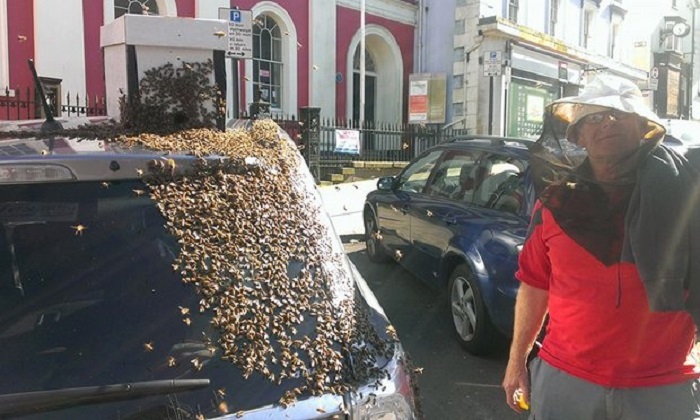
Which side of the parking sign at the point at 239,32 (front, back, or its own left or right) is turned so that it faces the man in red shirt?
front

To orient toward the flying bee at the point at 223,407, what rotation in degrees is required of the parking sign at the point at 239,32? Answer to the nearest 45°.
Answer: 0° — it already faces it

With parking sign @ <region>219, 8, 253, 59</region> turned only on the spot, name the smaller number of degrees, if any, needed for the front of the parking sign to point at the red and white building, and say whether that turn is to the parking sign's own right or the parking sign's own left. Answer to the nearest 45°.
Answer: approximately 180°

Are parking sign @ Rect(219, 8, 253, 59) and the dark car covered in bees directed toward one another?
yes

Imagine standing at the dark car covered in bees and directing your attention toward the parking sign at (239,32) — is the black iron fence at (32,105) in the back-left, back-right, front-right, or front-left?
front-left

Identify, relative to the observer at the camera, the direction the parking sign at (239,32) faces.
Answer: facing the viewer

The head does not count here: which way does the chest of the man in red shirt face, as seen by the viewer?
toward the camera

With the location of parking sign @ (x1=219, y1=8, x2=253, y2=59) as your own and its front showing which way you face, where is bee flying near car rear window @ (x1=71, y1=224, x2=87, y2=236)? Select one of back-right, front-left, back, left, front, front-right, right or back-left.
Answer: front

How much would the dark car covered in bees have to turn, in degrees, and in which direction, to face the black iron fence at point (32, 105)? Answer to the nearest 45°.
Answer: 0° — it already faces it

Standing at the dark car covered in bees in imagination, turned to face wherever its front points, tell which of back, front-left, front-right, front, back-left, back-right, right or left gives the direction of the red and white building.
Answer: front

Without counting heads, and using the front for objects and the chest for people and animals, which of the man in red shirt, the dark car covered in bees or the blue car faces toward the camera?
the man in red shirt

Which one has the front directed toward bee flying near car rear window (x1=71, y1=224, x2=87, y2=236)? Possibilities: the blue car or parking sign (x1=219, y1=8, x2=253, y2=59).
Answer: the parking sign

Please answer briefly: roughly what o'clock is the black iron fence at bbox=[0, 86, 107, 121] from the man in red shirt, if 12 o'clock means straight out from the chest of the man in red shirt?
The black iron fence is roughly at 4 o'clock from the man in red shirt.

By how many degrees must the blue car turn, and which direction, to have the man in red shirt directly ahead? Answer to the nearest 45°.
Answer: approximately 135° to its left

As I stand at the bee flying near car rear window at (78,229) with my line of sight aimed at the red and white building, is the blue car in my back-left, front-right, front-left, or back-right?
front-right

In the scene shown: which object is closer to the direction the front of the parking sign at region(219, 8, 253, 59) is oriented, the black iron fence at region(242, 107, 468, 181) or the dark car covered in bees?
the dark car covered in bees

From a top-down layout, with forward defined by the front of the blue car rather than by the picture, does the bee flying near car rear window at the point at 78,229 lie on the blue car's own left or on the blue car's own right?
on the blue car's own left
